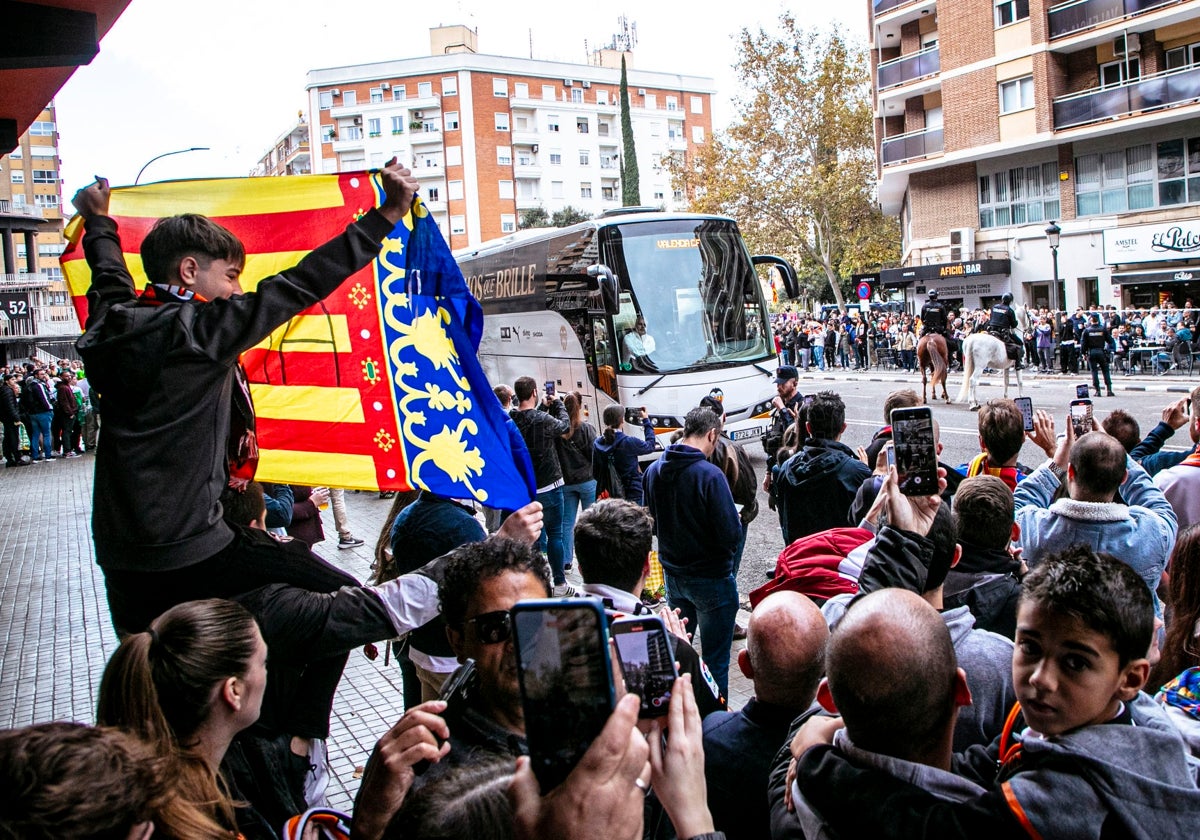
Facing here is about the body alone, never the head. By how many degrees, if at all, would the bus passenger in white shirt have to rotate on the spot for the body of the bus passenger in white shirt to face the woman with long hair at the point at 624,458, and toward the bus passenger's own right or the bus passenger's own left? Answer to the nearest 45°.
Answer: approximately 45° to the bus passenger's own right

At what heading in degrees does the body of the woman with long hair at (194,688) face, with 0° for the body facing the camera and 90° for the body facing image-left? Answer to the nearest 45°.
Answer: approximately 225°

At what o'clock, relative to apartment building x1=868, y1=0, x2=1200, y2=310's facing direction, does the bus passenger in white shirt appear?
The bus passenger in white shirt is roughly at 11 o'clock from the apartment building.

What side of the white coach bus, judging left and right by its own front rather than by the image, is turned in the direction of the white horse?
left

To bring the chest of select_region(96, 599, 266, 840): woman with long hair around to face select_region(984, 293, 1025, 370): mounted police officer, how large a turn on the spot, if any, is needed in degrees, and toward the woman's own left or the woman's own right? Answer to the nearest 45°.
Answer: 0° — they already face them

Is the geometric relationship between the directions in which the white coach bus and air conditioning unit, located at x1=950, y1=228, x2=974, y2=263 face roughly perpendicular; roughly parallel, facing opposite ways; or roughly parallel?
roughly perpendicular

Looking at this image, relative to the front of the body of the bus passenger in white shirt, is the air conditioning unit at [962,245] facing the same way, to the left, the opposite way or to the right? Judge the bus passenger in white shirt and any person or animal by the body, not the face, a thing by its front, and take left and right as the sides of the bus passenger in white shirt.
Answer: to the right

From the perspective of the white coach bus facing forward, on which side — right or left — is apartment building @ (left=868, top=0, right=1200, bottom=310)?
on its left
